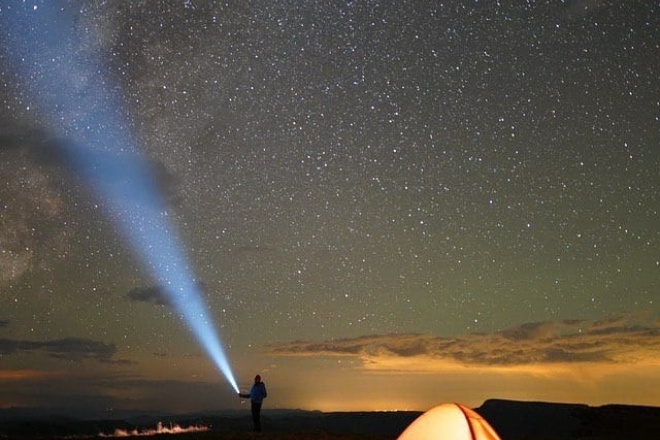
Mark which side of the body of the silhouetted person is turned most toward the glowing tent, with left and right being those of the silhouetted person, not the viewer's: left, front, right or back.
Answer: back

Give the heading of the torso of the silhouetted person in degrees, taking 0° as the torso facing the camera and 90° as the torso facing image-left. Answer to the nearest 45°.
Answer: approximately 135°
